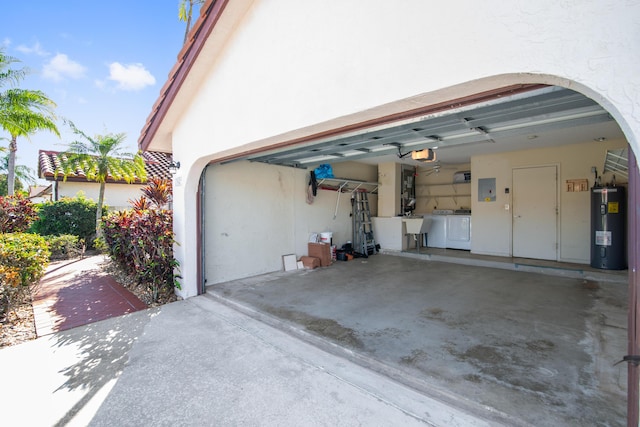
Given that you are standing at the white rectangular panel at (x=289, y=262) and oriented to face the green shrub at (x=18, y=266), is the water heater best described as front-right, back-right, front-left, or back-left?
back-left

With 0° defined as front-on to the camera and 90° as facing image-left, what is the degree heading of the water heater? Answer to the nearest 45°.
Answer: approximately 0°

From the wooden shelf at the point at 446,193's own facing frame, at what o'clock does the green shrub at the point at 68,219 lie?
The green shrub is roughly at 2 o'clock from the wooden shelf.

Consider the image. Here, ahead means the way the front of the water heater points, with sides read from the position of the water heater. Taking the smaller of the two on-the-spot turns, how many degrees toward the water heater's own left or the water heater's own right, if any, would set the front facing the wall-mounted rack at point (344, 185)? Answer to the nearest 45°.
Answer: approximately 90° to the water heater's own right

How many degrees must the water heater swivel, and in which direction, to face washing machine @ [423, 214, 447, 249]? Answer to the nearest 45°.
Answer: approximately 90° to its right

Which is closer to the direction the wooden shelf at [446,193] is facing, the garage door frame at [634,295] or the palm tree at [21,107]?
the garage door frame

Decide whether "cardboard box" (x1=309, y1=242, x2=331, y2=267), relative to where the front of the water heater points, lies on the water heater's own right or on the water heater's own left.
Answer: on the water heater's own right

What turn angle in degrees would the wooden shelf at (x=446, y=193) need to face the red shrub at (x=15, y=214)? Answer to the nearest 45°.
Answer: approximately 45° to its right

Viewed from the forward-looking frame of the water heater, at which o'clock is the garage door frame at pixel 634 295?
The garage door frame is roughly at 12 o'clock from the water heater.

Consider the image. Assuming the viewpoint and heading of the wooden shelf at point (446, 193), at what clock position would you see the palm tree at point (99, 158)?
The palm tree is roughly at 2 o'clock from the wooden shelf.
